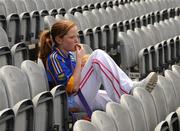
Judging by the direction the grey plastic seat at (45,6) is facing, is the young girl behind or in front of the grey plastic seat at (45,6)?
in front

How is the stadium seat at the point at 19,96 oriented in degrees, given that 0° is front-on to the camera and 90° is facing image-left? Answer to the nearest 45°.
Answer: approximately 315°

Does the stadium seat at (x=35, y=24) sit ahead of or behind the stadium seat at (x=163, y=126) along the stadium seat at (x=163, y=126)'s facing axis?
behind

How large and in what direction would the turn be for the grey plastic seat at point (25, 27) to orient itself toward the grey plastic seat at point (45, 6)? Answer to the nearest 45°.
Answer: approximately 135° to its left

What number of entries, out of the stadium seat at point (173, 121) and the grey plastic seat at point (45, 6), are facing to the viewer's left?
0

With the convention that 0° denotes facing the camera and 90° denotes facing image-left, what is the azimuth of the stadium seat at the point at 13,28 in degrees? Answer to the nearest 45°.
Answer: approximately 315°

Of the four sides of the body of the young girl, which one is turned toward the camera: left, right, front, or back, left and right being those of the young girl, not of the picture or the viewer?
right
